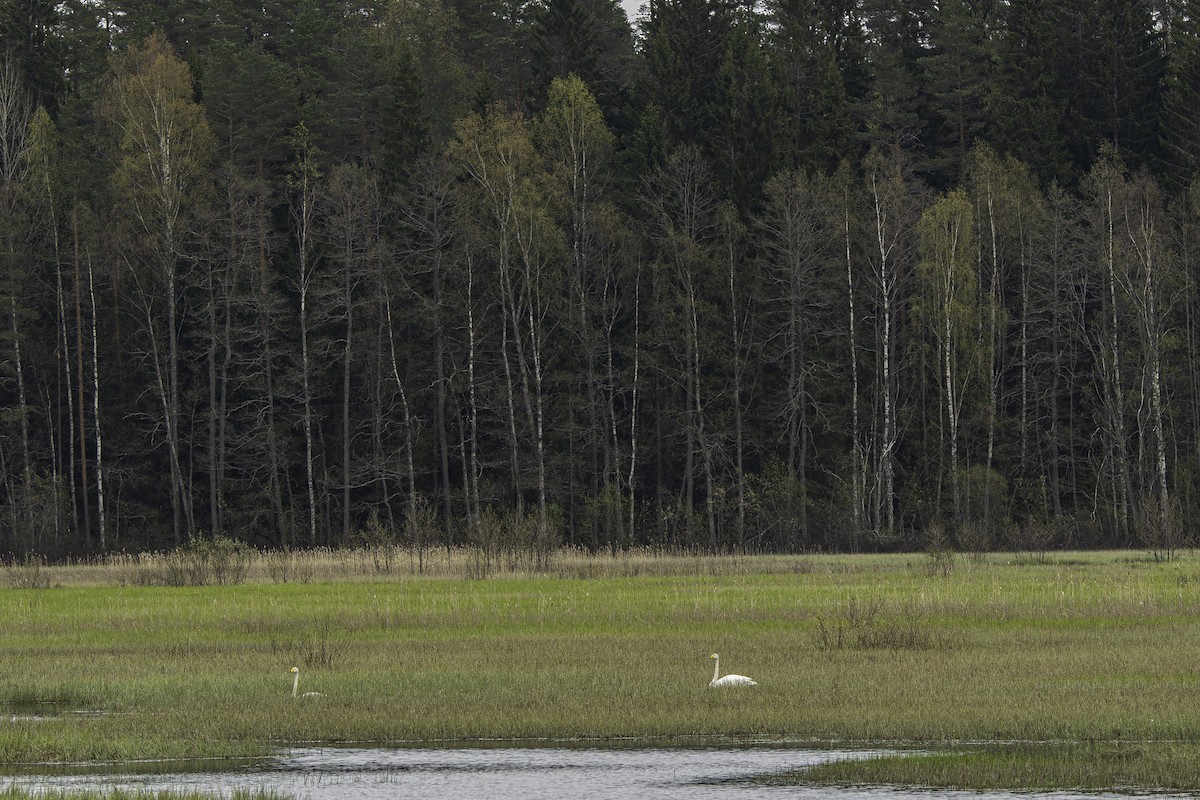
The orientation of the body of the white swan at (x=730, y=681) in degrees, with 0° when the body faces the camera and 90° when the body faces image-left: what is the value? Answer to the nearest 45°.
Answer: approximately 90°
